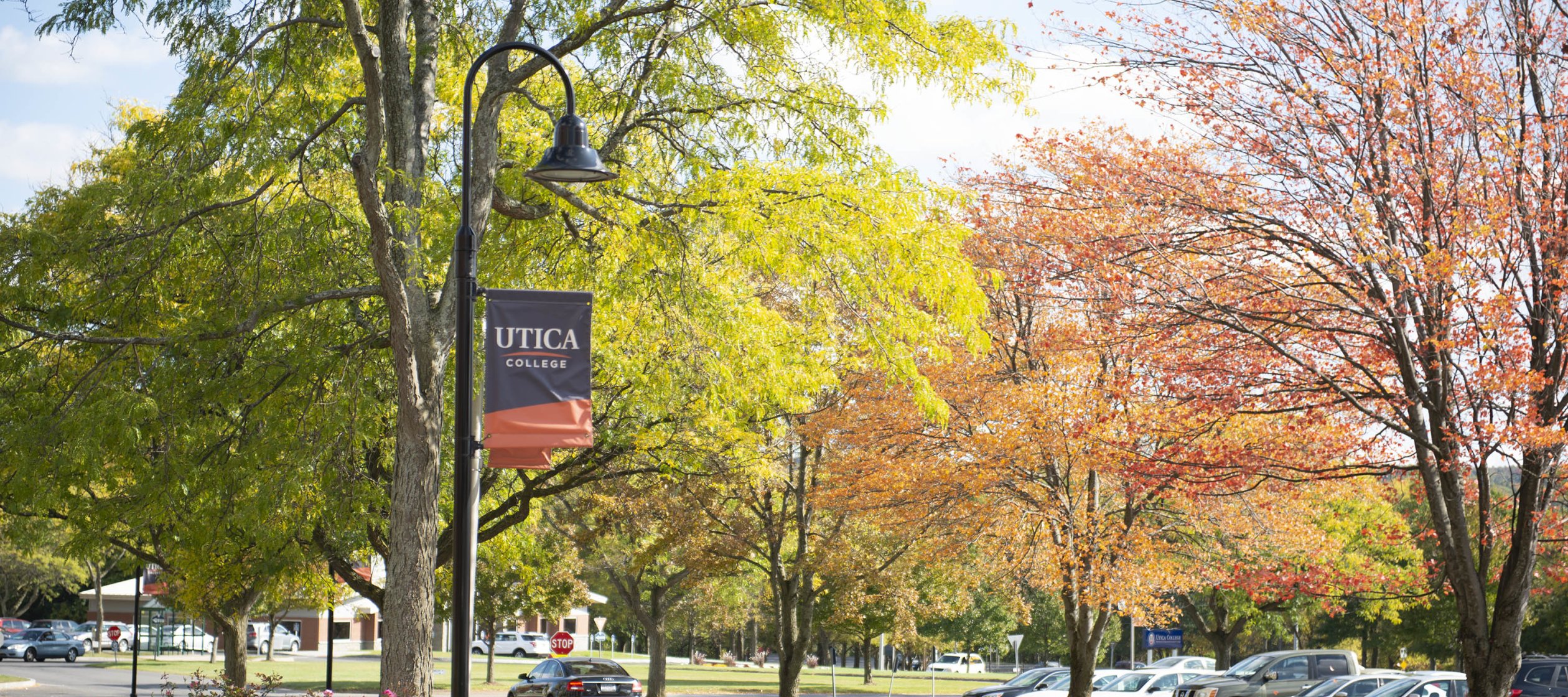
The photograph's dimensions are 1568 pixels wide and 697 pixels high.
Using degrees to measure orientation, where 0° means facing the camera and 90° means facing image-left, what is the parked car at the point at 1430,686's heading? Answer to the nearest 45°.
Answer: approximately 45°

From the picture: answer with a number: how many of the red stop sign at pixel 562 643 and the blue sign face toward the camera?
2

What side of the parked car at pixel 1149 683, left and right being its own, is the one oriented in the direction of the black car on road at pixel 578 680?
front

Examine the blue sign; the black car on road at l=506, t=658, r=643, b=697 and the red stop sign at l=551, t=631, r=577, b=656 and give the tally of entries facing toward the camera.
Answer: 2

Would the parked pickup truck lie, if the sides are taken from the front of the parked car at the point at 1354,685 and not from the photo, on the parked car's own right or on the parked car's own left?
on the parked car's own right

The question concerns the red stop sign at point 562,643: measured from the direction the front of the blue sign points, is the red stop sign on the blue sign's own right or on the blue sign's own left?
on the blue sign's own right

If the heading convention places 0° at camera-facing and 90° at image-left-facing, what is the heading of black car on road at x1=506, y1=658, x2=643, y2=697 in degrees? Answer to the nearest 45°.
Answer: approximately 135°
